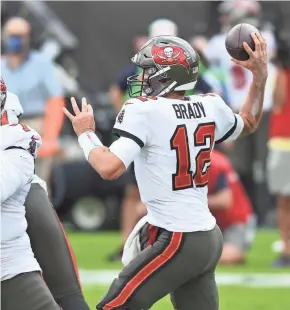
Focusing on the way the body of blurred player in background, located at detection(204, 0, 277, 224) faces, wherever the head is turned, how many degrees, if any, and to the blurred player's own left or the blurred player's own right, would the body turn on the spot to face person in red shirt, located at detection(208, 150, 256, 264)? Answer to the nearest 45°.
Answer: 0° — they already face them

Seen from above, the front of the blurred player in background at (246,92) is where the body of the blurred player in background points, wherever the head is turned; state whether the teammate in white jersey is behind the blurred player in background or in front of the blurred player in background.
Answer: in front

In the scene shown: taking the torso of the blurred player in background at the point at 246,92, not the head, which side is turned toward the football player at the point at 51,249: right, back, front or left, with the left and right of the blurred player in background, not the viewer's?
front

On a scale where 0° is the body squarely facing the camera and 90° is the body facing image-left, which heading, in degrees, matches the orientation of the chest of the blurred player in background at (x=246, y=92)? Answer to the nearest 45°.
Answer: approximately 0°
